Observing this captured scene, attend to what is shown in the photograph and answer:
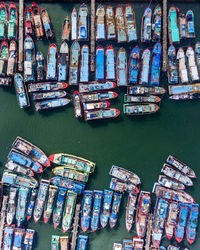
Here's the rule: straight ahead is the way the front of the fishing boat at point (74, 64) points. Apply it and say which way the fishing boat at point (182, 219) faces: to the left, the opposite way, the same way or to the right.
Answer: the opposite way

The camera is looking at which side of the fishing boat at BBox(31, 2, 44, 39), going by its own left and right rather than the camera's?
back

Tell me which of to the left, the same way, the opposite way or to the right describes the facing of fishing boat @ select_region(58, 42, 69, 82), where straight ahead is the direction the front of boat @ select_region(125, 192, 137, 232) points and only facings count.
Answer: the opposite way
